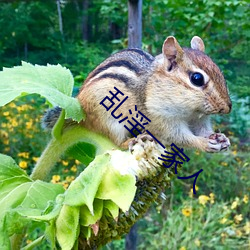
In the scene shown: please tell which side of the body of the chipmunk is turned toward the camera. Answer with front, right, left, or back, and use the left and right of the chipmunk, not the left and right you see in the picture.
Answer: right

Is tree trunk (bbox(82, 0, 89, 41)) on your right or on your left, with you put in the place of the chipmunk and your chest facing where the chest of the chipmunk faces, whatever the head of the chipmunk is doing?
on your left

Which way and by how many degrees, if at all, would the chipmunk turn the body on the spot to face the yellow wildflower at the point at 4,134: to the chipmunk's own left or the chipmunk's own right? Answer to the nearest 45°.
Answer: approximately 135° to the chipmunk's own left

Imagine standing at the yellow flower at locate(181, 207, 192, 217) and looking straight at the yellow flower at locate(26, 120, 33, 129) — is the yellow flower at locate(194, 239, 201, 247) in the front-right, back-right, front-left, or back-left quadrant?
back-left
